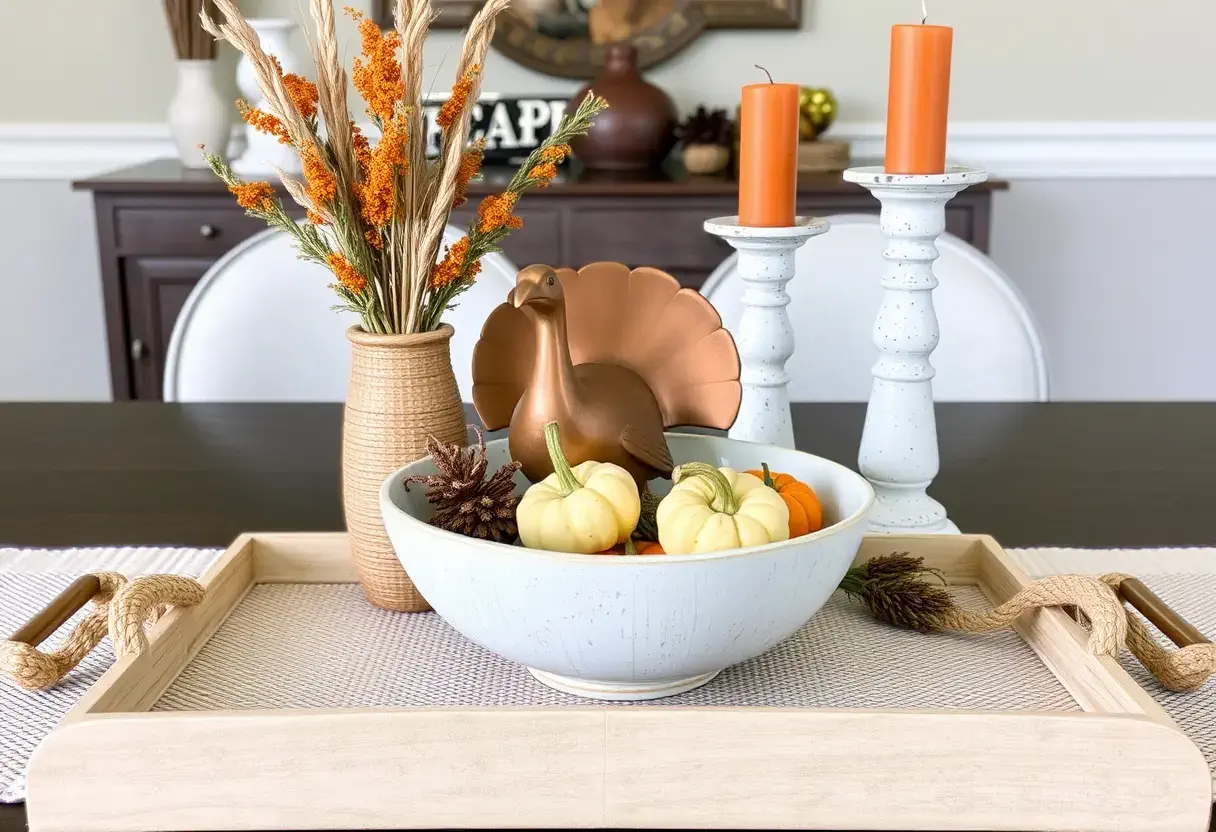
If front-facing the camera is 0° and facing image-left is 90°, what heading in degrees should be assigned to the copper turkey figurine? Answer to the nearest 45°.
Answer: approximately 45°

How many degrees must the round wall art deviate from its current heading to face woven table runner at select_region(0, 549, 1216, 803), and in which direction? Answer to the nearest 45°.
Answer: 0° — it already faces it

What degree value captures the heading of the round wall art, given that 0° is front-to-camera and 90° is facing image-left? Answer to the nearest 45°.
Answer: approximately 0°

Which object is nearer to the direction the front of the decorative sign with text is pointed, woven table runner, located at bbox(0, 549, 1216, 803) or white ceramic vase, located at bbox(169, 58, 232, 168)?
the woven table runner

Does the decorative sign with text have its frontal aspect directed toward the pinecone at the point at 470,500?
yes
